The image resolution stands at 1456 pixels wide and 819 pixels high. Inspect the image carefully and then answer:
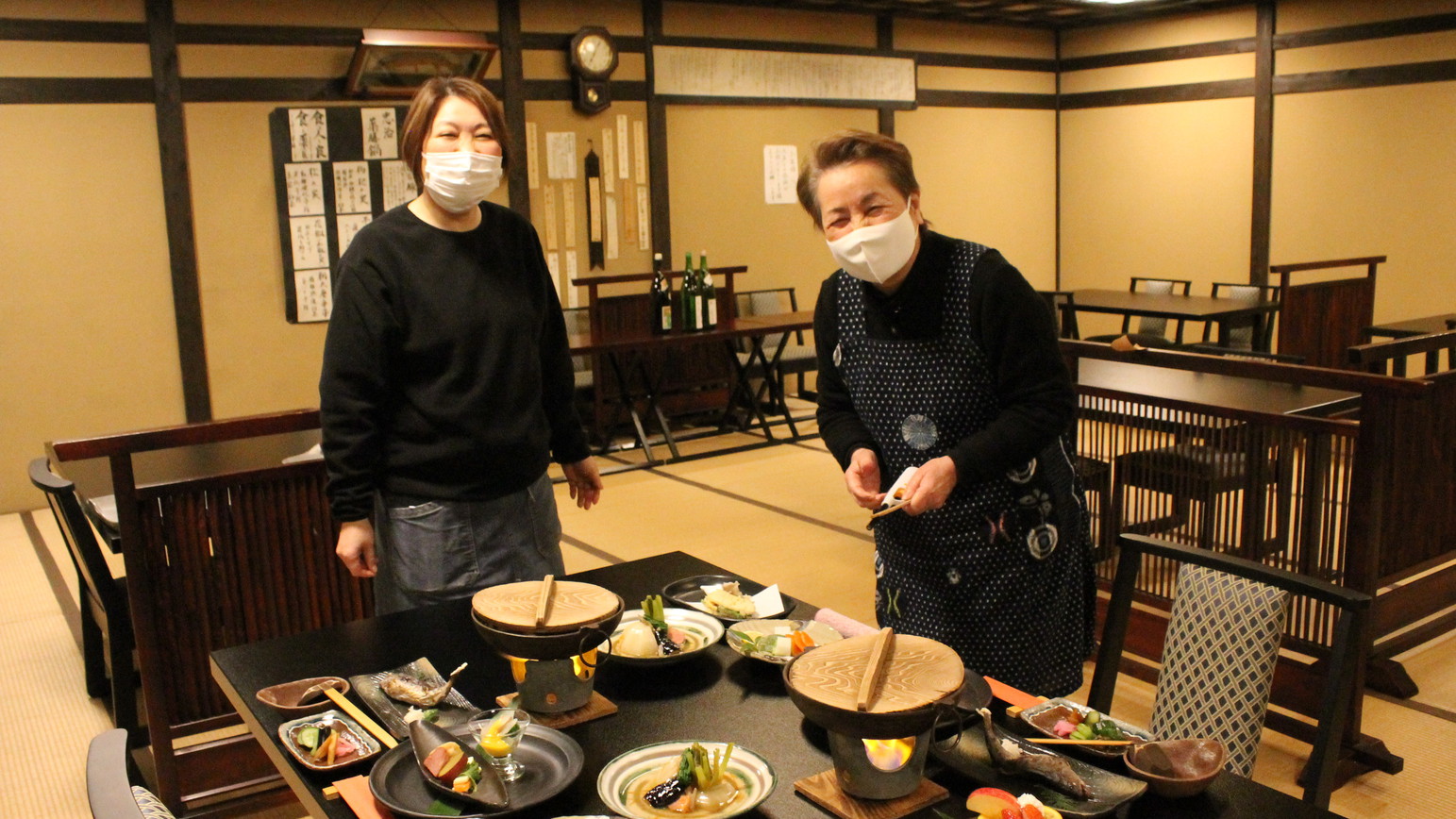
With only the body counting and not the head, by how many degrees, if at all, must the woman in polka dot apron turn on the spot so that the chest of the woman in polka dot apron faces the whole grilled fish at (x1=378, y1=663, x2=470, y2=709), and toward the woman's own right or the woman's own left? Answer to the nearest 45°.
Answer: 0° — they already face it

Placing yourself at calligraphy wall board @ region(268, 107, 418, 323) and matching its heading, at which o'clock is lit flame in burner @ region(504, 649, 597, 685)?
The lit flame in burner is roughly at 12 o'clock from the calligraphy wall board.

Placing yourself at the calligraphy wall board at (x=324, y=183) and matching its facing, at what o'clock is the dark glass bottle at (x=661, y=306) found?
The dark glass bottle is roughly at 10 o'clock from the calligraphy wall board.

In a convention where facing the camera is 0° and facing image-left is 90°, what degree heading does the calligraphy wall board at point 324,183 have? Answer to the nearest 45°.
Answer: approximately 0°

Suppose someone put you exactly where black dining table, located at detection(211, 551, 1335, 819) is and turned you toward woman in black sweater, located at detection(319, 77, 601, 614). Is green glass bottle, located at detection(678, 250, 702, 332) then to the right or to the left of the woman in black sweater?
right

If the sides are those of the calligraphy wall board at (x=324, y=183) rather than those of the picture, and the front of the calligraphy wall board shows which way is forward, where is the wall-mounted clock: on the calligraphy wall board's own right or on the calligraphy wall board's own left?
on the calligraphy wall board's own left

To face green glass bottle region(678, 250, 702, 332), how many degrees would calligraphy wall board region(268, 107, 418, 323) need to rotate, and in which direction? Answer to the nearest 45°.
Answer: approximately 45° to its left

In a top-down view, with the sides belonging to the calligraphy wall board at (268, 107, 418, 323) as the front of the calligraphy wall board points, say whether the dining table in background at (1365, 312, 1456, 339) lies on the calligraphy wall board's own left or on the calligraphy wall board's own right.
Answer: on the calligraphy wall board's own left
